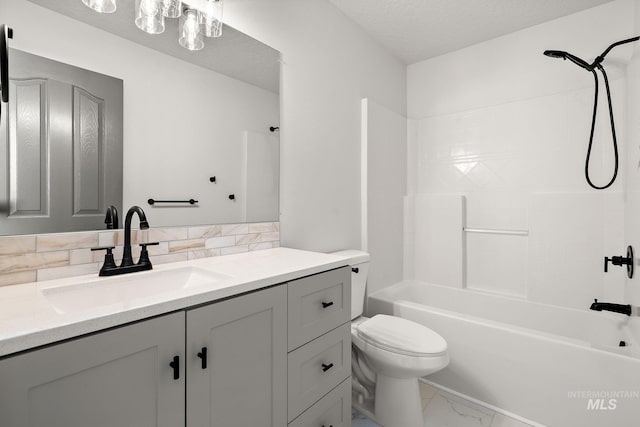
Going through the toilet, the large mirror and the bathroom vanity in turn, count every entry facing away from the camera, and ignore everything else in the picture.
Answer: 0

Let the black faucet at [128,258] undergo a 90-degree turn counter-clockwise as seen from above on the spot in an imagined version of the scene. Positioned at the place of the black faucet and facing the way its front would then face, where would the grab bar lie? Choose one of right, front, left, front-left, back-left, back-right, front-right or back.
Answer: front-right

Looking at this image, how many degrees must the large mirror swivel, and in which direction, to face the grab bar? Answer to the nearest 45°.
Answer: approximately 45° to its left

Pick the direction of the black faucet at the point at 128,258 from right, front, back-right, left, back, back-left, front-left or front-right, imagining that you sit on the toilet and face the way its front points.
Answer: right

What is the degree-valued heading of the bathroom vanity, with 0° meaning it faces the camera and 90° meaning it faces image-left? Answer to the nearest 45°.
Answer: approximately 315°

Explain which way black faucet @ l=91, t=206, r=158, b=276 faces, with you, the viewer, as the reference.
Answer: facing the viewer and to the right of the viewer

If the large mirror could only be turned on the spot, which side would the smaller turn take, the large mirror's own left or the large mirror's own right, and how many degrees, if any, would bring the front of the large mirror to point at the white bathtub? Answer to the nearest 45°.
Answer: approximately 45° to the large mirror's own left

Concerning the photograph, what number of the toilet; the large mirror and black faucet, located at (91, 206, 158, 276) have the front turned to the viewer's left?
0

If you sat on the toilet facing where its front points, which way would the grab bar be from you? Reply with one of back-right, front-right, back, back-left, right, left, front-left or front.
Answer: left

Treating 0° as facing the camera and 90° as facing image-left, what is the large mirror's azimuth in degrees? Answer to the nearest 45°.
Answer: approximately 315°

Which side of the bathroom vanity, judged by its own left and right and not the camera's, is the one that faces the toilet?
left
